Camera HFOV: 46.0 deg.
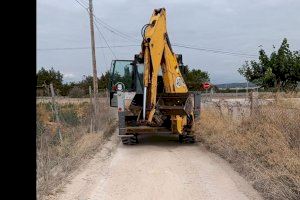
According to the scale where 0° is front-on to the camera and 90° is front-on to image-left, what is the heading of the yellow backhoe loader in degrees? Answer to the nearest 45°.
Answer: approximately 180°
